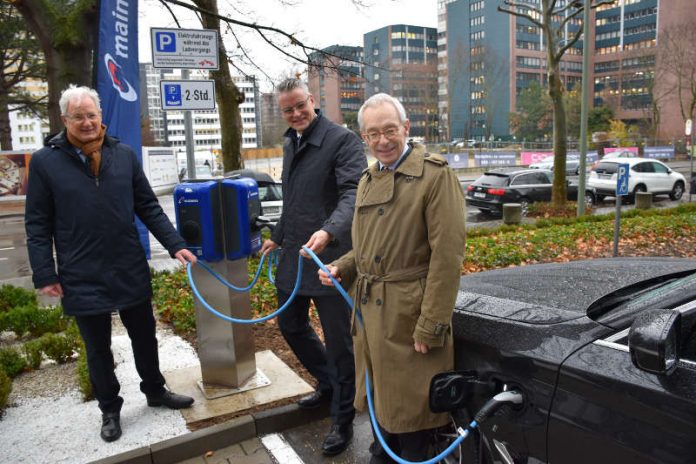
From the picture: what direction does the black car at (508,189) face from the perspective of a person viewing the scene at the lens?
facing away from the viewer and to the right of the viewer

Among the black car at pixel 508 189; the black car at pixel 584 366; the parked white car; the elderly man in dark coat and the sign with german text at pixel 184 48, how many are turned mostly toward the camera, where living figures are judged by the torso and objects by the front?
2

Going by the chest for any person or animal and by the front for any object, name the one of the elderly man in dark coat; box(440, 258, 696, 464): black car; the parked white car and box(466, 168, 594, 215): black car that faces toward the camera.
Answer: the elderly man in dark coat

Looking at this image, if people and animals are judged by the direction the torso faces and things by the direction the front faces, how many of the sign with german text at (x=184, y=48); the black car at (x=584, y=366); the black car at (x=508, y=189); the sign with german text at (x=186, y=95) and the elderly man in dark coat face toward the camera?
3

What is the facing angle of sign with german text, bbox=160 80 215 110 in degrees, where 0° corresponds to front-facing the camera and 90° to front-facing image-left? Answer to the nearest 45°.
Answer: approximately 0°

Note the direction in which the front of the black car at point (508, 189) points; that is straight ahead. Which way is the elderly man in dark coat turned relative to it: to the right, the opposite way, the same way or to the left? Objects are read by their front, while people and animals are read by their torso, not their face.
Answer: to the right

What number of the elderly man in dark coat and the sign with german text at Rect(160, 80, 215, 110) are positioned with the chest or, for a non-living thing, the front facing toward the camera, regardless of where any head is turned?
2

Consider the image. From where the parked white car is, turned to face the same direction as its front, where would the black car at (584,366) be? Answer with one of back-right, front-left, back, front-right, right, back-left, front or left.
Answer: back-right

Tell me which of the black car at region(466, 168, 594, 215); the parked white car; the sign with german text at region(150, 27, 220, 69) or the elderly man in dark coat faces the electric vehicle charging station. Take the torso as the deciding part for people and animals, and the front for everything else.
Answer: the sign with german text
